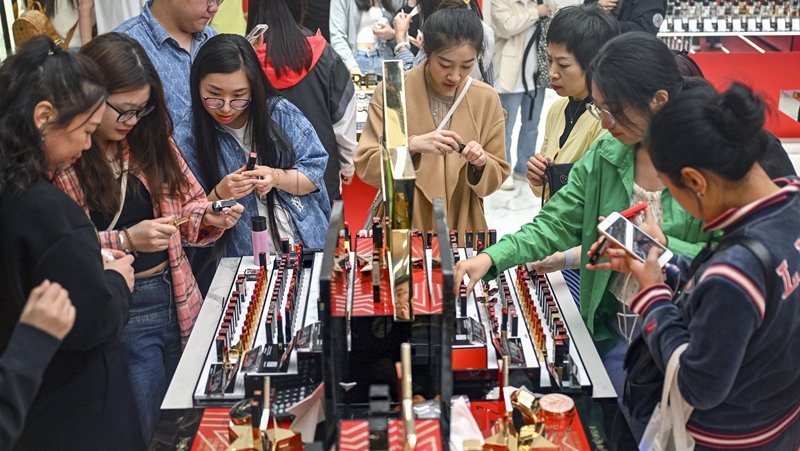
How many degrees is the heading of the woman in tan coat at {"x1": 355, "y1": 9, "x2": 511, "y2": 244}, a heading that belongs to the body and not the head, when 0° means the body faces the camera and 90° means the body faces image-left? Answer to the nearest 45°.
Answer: approximately 0°

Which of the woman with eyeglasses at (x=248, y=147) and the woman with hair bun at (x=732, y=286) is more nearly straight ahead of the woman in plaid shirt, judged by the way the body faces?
the woman with hair bun

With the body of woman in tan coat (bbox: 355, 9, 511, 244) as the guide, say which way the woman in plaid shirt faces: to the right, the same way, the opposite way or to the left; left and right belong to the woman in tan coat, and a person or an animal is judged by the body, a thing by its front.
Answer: to the left

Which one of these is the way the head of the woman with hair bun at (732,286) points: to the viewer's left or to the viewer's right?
to the viewer's left

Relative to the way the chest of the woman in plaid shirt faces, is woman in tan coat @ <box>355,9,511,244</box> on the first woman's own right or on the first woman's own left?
on the first woman's own left

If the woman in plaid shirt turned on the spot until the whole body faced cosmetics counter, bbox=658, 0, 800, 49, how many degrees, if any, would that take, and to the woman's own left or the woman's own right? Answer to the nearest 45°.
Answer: approximately 90° to the woman's own left

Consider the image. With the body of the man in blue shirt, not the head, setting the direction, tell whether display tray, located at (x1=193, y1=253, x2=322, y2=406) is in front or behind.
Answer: in front

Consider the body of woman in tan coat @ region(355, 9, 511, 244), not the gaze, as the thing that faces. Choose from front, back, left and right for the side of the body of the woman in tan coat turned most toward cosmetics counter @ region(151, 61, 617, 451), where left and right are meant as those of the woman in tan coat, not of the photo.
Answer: front

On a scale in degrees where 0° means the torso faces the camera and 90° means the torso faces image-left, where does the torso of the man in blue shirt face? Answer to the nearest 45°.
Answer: approximately 315°

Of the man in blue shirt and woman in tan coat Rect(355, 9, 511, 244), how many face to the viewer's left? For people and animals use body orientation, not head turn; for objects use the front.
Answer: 0
